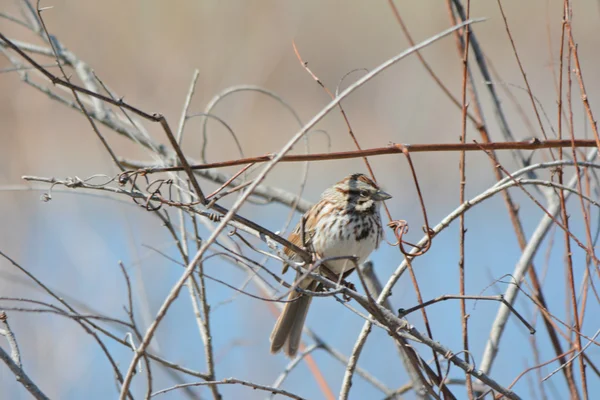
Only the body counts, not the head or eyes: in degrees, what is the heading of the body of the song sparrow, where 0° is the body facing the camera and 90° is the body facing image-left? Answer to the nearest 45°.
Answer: approximately 315°
